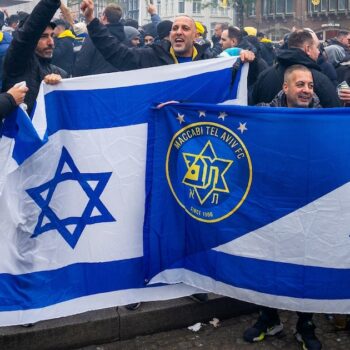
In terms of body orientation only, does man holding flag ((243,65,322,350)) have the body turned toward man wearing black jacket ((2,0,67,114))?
no

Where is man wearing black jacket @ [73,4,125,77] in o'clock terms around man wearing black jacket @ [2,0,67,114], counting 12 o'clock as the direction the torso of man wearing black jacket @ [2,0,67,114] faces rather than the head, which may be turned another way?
man wearing black jacket @ [73,4,125,77] is roughly at 8 o'clock from man wearing black jacket @ [2,0,67,114].

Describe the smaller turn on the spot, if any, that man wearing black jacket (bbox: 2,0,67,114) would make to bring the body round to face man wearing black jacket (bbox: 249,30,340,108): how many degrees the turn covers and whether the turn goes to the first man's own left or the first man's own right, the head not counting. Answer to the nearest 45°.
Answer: approximately 45° to the first man's own left

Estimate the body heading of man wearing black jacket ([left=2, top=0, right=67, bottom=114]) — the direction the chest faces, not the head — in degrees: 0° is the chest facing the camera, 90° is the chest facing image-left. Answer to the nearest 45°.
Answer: approximately 315°

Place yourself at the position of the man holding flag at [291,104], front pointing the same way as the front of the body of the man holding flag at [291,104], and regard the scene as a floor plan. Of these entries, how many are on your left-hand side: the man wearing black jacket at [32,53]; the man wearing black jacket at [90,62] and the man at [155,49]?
0

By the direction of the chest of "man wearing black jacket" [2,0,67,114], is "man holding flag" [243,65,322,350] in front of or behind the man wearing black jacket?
in front

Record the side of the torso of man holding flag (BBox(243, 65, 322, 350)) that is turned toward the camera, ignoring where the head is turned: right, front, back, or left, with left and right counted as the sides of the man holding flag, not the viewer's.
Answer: front

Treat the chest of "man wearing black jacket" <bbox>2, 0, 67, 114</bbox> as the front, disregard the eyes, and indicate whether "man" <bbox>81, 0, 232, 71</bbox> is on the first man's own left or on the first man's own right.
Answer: on the first man's own left

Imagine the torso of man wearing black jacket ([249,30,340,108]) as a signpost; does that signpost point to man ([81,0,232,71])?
no

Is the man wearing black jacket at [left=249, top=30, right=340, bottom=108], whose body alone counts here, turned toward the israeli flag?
no

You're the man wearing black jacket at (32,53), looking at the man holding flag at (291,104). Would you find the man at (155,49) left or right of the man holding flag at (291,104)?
left
